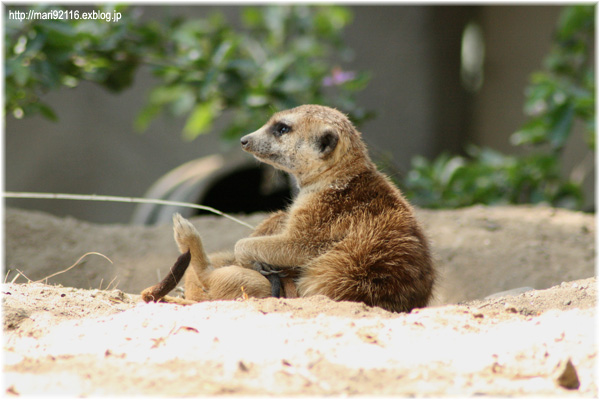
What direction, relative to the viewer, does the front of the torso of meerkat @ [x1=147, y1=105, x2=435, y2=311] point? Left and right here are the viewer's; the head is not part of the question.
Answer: facing to the left of the viewer

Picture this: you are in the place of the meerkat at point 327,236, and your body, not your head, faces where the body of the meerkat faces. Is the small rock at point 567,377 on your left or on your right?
on your left

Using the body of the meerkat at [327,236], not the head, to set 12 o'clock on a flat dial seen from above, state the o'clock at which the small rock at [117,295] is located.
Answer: The small rock is roughly at 12 o'clock from the meerkat.

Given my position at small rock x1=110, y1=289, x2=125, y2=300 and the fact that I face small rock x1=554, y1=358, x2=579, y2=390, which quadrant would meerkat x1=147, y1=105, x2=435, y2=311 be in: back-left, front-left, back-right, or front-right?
front-left

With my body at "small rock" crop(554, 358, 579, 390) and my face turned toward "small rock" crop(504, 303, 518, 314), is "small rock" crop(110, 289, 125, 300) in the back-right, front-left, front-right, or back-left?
front-left

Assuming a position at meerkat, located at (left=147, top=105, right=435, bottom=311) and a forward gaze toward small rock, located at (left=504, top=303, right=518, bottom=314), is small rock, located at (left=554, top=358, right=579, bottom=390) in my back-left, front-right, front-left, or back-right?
front-right
